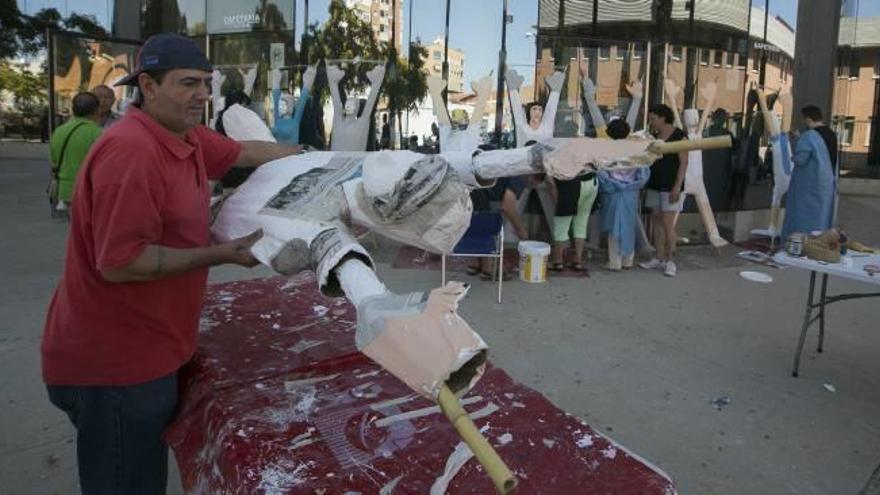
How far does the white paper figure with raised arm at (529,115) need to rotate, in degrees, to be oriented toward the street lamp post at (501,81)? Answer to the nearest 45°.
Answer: approximately 180°

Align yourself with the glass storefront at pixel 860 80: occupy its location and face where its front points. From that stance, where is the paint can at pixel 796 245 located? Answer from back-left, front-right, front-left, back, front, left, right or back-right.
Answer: front

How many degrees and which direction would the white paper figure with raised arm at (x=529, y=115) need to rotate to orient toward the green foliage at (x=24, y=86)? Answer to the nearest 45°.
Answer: approximately 135° to its right

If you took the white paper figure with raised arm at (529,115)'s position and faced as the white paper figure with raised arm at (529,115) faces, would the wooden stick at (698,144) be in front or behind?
in front

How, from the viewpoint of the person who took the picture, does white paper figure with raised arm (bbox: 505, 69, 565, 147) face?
facing the viewer

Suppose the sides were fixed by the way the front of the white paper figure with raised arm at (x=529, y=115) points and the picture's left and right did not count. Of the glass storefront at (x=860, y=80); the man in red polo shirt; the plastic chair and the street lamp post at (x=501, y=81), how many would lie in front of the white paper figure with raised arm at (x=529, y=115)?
2

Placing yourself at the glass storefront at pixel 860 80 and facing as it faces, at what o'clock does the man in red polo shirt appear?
The man in red polo shirt is roughly at 12 o'clock from the glass storefront.

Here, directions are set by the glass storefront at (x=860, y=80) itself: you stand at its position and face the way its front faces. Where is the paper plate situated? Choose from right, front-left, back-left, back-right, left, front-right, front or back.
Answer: front

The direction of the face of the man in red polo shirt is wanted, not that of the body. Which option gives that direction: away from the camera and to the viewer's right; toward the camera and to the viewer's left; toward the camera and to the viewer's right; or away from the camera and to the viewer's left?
toward the camera and to the viewer's right

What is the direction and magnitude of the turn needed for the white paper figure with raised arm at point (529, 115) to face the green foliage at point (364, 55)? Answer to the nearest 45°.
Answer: approximately 135° to its right

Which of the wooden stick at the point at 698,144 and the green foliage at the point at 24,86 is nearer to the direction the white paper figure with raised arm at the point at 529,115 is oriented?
the wooden stick

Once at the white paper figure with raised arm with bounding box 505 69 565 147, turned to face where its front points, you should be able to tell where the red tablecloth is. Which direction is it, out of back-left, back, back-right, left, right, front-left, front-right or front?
front

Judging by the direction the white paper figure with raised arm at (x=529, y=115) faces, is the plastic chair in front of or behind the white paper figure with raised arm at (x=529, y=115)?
in front

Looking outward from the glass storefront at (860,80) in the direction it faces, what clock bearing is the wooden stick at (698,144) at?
The wooden stick is roughly at 12 o'clock from the glass storefront.

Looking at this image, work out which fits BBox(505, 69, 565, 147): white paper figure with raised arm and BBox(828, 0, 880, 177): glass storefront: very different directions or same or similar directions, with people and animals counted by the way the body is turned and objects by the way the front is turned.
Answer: same or similar directions

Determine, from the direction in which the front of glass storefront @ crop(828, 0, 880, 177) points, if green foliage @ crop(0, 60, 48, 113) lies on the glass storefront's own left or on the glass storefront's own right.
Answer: on the glass storefront's own right
